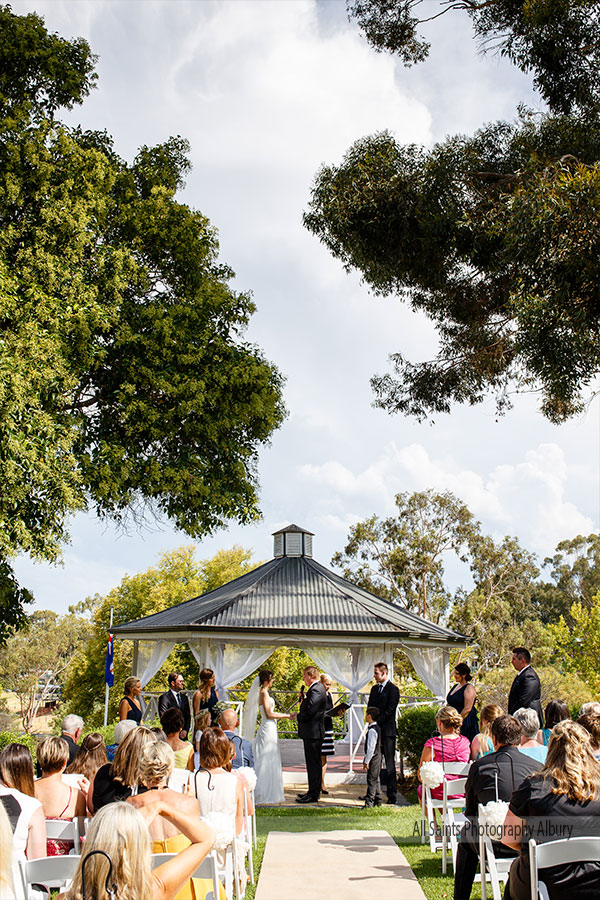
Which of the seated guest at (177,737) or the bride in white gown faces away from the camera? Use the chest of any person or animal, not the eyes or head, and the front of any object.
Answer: the seated guest

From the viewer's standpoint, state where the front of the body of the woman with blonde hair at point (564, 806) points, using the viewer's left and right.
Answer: facing away from the viewer

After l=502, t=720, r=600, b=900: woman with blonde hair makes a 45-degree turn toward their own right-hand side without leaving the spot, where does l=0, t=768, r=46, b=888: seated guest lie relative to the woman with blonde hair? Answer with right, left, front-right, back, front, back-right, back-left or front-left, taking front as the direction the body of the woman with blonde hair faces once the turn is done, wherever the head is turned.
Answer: back-left

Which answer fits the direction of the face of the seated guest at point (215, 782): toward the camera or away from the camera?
away from the camera

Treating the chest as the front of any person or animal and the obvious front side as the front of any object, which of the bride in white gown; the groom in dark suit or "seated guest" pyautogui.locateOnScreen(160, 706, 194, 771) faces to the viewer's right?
the bride in white gown

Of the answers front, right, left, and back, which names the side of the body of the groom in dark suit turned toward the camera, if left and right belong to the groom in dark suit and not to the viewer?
left

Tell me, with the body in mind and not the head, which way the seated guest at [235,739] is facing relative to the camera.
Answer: away from the camera

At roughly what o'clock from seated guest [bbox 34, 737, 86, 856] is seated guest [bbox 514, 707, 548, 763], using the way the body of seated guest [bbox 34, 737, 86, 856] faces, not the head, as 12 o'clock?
seated guest [bbox 514, 707, 548, 763] is roughly at 3 o'clock from seated guest [bbox 34, 737, 86, 856].

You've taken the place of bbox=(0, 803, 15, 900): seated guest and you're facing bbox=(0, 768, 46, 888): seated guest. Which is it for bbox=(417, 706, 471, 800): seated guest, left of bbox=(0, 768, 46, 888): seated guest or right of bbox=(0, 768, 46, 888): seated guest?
right

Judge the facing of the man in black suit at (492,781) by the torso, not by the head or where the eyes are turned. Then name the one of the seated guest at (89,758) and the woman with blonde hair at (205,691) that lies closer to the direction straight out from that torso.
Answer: the woman with blonde hair
